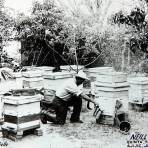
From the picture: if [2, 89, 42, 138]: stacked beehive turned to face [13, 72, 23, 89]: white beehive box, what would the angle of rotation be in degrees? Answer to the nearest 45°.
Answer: approximately 135° to its right

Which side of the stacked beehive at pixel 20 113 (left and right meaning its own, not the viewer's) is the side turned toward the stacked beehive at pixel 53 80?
back

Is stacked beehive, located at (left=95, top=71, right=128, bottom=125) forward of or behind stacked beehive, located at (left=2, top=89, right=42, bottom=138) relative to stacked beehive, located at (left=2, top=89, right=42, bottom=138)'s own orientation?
behind

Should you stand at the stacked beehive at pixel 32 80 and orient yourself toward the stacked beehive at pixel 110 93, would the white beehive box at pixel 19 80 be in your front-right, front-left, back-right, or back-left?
back-right

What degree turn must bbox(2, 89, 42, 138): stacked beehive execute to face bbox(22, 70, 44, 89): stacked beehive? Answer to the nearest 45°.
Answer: approximately 135° to its right

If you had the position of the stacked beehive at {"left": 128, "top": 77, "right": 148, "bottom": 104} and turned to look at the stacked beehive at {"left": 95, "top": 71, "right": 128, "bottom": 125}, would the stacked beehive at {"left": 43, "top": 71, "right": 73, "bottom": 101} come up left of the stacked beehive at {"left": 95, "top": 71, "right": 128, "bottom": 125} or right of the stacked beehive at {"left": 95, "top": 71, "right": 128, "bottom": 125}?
right

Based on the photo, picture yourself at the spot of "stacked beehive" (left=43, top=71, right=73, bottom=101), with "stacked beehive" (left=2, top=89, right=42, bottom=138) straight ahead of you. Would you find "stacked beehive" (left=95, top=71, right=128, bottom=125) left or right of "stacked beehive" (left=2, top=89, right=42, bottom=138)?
left

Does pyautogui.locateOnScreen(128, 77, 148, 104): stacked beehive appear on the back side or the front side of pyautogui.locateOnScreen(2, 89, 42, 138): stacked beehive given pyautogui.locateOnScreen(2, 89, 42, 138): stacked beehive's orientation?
on the back side

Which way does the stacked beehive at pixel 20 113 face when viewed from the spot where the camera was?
facing the viewer and to the left of the viewer
